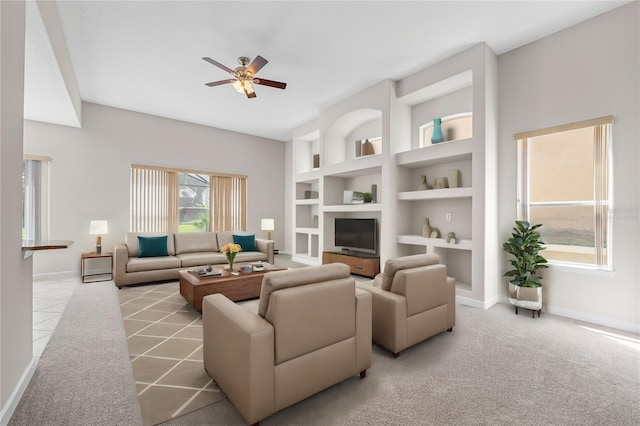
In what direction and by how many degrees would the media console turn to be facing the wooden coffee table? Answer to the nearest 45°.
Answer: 0° — it already faces it

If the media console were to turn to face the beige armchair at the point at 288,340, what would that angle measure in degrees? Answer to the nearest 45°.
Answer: approximately 45° to its left

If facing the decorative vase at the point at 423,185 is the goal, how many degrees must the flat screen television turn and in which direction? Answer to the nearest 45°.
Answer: approximately 90° to its left

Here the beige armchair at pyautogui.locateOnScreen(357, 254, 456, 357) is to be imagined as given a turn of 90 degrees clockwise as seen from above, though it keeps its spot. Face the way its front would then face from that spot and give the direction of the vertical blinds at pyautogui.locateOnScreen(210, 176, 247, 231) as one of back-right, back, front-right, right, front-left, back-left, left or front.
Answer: left

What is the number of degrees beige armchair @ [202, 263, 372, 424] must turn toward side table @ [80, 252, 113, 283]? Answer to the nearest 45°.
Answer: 0° — it already faces it

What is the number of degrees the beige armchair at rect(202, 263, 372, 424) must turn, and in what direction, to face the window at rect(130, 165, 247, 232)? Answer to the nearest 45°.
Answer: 0° — it already faces it

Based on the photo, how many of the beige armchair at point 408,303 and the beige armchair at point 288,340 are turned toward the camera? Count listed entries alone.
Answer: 0

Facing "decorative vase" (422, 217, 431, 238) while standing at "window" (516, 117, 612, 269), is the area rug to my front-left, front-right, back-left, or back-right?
front-left

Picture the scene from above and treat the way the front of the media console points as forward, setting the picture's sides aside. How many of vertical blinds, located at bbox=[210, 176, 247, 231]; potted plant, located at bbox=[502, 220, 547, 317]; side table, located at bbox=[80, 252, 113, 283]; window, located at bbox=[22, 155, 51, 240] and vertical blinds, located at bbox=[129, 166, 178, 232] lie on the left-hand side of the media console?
1

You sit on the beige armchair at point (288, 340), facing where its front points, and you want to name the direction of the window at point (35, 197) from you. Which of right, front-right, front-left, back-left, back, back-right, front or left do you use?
front

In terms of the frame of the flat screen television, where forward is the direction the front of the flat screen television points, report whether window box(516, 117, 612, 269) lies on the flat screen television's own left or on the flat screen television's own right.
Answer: on the flat screen television's own left

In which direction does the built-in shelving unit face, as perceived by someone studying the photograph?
facing the viewer and to the left of the viewer

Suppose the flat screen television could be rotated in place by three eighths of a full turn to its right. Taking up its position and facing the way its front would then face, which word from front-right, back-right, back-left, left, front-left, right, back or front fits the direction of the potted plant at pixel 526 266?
back-right

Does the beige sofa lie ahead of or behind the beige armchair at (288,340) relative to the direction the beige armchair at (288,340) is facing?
ahead

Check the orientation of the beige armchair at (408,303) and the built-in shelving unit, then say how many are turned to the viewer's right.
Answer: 0

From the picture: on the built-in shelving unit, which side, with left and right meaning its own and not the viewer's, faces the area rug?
front
